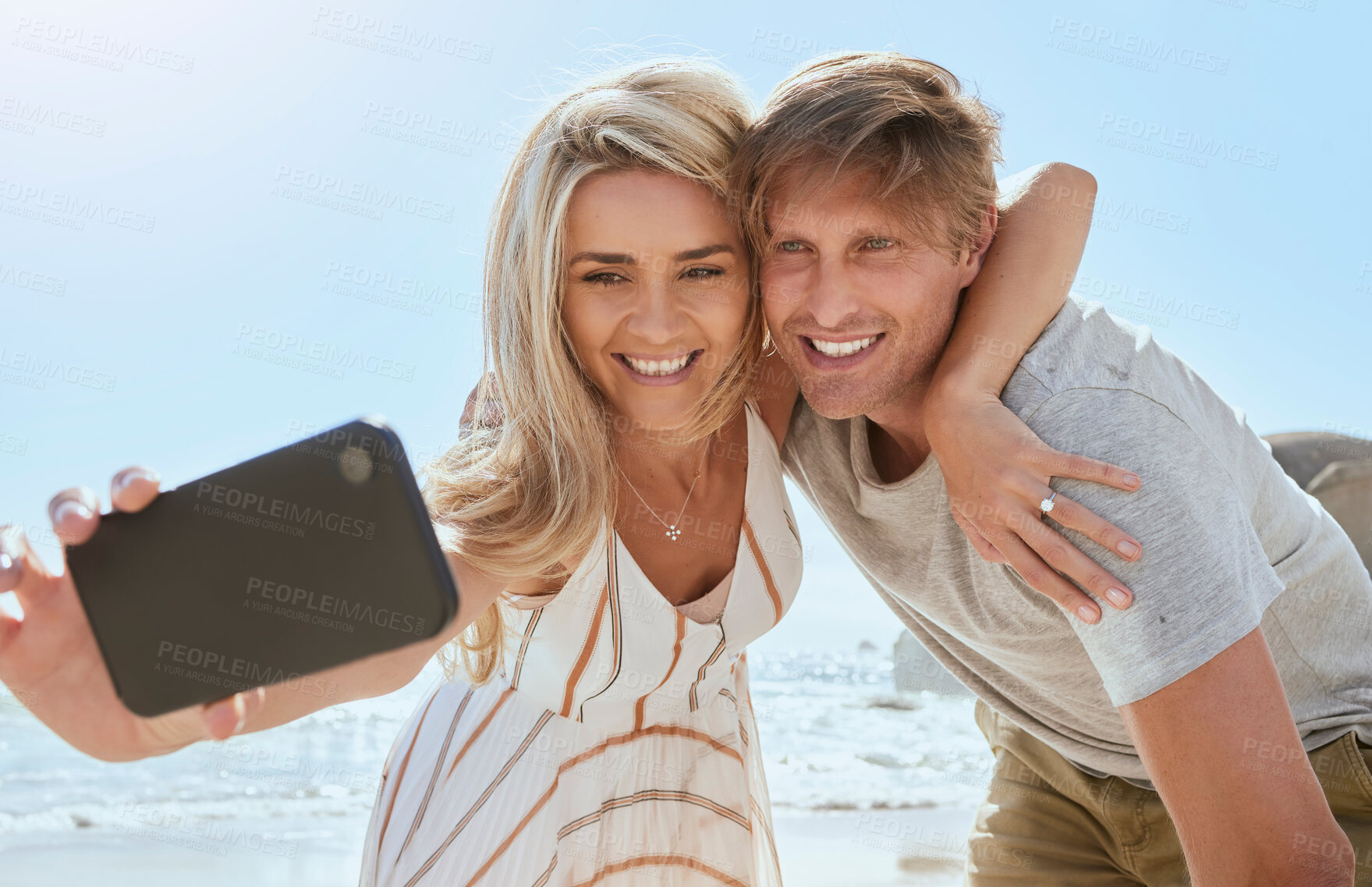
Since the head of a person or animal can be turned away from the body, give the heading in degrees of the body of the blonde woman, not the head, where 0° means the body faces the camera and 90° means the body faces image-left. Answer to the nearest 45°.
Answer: approximately 0°

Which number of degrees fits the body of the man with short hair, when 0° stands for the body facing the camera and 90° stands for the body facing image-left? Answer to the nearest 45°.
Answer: approximately 45°

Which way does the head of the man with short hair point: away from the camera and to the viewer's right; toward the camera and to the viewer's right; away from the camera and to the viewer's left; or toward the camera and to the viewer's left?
toward the camera and to the viewer's left
